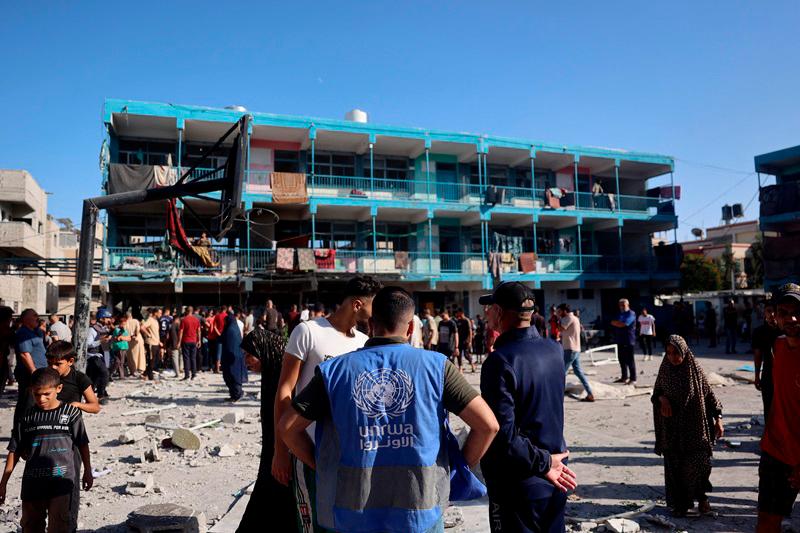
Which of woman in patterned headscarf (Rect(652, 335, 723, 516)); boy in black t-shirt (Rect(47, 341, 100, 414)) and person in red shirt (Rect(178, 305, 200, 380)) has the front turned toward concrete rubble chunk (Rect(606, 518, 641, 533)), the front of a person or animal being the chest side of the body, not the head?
the woman in patterned headscarf

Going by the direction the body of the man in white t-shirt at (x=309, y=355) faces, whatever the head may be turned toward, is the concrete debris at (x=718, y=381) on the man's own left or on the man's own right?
on the man's own left

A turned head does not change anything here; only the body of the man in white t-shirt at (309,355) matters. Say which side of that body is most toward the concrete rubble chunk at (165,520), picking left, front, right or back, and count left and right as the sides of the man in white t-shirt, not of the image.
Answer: back

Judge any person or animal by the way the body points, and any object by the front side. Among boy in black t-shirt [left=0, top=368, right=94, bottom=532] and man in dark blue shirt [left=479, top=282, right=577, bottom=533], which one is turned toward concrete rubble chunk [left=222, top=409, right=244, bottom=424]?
the man in dark blue shirt

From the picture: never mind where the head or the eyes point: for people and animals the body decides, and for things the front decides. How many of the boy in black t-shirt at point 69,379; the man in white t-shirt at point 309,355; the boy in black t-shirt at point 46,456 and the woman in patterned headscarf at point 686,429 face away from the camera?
0

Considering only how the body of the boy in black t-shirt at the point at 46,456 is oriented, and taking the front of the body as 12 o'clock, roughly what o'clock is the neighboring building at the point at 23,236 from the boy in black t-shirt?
The neighboring building is roughly at 6 o'clock from the boy in black t-shirt.

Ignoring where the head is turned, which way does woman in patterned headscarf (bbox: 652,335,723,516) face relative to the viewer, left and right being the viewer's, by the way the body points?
facing the viewer and to the left of the viewer

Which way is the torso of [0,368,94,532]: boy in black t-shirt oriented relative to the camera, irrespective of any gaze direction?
toward the camera

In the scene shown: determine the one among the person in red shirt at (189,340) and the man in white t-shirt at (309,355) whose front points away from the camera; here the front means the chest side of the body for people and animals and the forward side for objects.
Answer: the person in red shirt

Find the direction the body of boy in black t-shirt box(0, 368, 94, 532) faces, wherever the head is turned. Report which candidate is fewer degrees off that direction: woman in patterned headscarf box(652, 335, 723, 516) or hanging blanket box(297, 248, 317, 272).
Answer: the woman in patterned headscarf

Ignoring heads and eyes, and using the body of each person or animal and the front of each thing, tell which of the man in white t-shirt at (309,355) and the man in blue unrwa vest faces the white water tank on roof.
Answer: the man in blue unrwa vest

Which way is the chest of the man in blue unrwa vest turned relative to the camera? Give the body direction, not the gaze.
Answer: away from the camera

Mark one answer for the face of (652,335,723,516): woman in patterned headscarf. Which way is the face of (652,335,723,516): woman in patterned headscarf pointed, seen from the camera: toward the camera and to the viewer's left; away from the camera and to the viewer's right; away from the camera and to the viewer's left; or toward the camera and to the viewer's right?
toward the camera and to the viewer's left

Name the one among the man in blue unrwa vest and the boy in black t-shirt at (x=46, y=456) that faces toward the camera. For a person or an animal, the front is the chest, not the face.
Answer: the boy in black t-shirt

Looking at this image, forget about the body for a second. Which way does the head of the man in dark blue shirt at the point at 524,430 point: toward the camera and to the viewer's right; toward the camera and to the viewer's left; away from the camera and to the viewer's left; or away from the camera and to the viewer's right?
away from the camera and to the viewer's left

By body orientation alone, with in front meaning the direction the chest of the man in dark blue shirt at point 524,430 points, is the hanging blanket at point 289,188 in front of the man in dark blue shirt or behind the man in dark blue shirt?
in front

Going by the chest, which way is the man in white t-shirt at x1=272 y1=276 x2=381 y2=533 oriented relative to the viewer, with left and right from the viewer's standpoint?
facing the viewer and to the right of the viewer

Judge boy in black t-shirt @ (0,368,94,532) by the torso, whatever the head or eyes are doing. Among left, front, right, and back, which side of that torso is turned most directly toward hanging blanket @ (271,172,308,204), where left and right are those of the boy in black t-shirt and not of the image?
back
